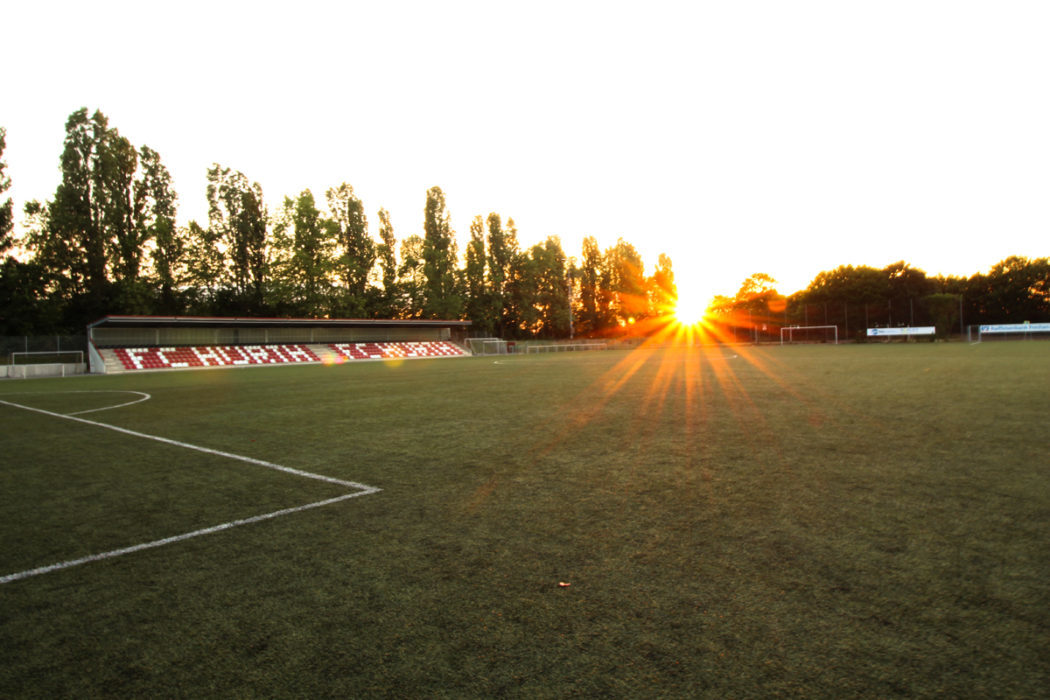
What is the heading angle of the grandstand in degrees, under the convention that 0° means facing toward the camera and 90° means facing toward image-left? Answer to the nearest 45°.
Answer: approximately 315°

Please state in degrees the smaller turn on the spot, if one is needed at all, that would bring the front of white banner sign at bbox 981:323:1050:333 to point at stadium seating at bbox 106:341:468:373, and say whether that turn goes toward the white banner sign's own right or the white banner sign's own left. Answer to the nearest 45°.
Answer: approximately 45° to the white banner sign's own right

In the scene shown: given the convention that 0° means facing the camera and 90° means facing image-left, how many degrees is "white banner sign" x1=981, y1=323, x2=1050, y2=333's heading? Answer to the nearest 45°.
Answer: approximately 0°

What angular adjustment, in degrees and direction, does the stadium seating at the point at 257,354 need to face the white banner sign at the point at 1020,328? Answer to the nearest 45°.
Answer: approximately 45° to its left

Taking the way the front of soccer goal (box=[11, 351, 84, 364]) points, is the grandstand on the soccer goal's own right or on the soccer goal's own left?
on the soccer goal's own left

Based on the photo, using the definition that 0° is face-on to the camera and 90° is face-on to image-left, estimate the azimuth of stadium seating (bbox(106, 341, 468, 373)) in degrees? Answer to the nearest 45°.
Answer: approximately 315°

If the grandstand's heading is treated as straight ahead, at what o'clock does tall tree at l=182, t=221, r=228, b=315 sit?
The tall tree is roughly at 7 o'clock from the grandstand.

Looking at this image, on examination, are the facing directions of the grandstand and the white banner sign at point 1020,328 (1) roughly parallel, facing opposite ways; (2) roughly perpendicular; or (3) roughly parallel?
roughly perpendicular

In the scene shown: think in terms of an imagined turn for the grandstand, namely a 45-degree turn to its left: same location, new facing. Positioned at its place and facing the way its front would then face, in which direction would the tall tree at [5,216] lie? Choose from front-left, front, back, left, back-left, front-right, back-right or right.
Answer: back

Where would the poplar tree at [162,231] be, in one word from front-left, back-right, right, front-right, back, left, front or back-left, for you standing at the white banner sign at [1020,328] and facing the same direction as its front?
front-right
